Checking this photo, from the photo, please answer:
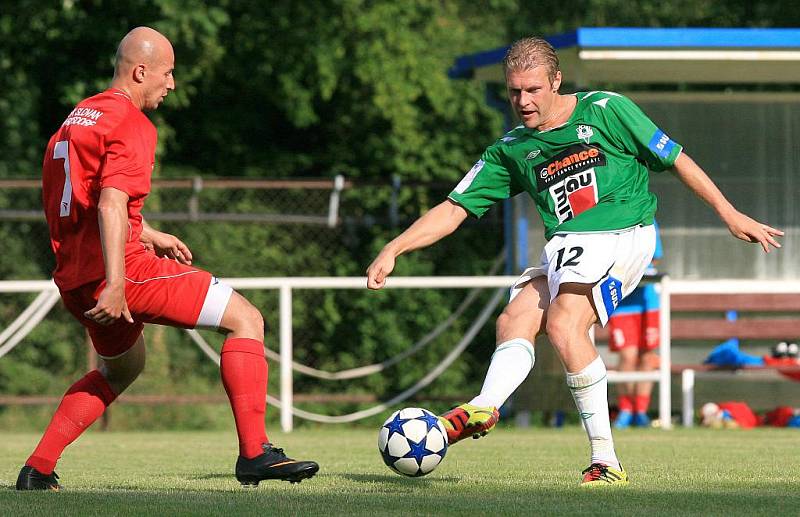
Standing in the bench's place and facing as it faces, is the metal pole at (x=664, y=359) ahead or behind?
ahead

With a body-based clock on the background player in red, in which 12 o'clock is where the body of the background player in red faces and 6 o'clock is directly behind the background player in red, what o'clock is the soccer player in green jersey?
The soccer player in green jersey is roughly at 12 o'clock from the background player in red.

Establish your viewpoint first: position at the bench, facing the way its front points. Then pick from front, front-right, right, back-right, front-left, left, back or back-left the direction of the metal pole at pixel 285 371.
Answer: front-right

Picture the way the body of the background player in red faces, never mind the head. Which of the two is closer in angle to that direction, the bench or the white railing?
the white railing

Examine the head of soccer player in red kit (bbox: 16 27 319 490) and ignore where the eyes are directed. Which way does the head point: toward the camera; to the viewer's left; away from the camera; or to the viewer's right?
to the viewer's right

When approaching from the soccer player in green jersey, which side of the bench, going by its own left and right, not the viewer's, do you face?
front

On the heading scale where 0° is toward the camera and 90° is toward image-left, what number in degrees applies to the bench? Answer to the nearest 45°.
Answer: approximately 0°

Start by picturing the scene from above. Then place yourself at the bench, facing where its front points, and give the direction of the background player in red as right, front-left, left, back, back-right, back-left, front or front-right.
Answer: front-right

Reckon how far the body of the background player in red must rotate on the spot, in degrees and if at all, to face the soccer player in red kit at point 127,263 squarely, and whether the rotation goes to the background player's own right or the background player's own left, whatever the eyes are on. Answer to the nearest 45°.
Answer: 0° — they already face them

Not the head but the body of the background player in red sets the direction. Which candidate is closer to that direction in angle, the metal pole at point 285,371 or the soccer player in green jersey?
the soccer player in green jersey

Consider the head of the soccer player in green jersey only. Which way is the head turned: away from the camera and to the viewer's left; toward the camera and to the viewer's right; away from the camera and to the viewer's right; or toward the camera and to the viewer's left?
toward the camera and to the viewer's left

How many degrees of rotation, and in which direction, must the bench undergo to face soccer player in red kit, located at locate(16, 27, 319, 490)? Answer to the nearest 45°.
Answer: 0° — it already faces them
